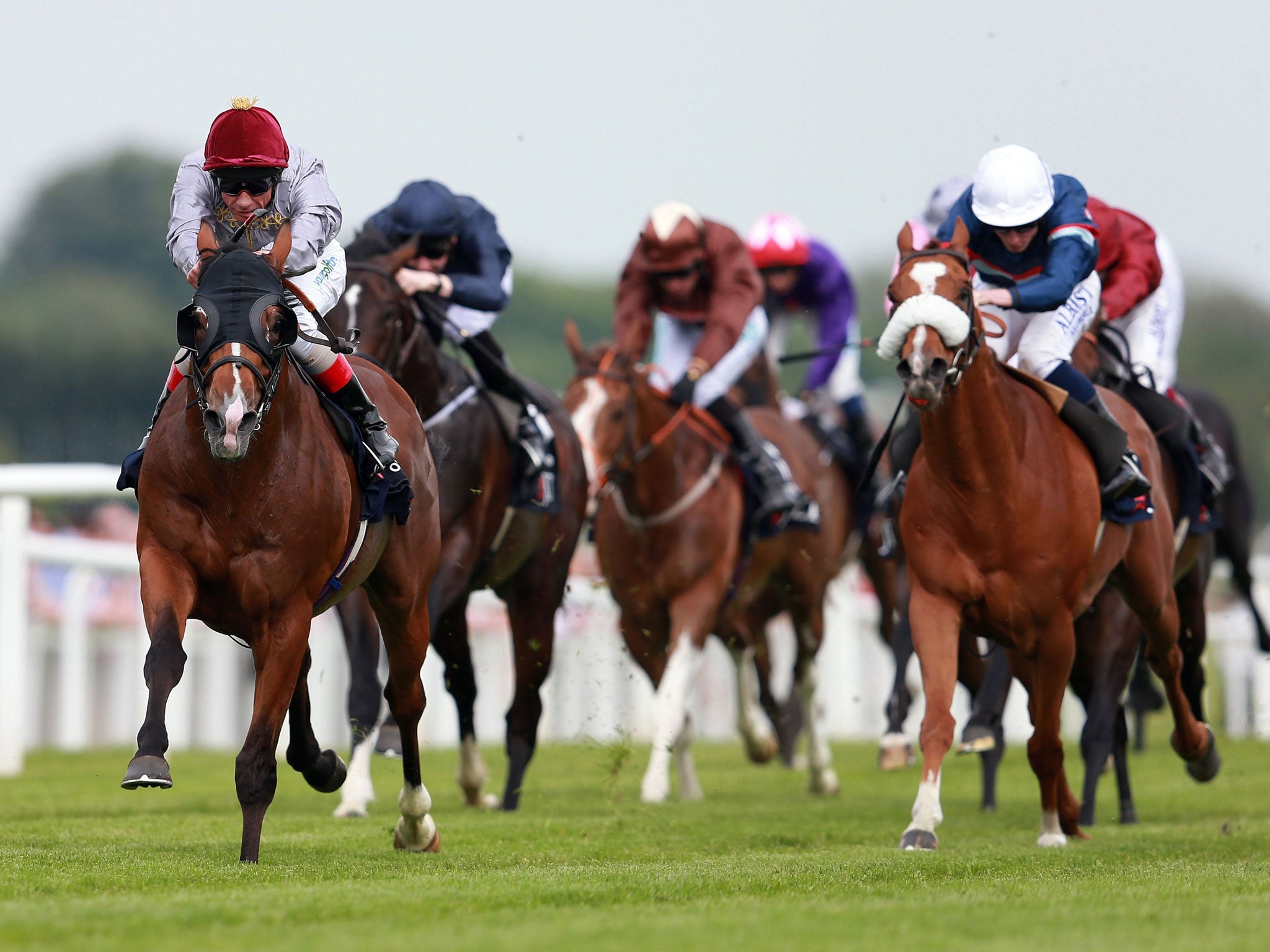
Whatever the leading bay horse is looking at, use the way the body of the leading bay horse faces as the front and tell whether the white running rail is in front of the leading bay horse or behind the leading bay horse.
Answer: behind

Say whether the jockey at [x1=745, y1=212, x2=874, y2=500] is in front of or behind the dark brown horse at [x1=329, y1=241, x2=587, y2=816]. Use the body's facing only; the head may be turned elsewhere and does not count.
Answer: behind

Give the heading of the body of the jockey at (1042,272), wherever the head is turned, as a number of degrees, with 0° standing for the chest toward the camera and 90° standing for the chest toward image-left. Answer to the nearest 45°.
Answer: approximately 45°

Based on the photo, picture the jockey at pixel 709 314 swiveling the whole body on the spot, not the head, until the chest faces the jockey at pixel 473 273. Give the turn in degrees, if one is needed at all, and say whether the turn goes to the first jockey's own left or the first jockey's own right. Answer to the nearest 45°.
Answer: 0° — they already face them

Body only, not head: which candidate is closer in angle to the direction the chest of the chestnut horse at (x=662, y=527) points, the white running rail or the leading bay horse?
the leading bay horse

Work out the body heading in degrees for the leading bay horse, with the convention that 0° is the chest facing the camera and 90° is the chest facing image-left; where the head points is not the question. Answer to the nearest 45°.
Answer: approximately 45°

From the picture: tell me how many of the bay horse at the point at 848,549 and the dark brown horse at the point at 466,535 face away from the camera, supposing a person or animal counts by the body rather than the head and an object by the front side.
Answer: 0

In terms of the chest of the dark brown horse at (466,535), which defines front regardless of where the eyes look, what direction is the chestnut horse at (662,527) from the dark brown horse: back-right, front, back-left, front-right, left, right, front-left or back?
back

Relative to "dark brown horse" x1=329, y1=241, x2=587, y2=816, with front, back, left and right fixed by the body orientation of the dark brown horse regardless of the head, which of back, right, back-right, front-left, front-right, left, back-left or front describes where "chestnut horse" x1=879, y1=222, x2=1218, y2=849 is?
left

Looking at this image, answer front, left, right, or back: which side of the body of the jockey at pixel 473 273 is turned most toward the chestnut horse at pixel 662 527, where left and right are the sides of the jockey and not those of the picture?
back

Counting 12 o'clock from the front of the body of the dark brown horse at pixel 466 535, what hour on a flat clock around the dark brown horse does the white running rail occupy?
The white running rail is roughly at 4 o'clock from the dark brown horse.
